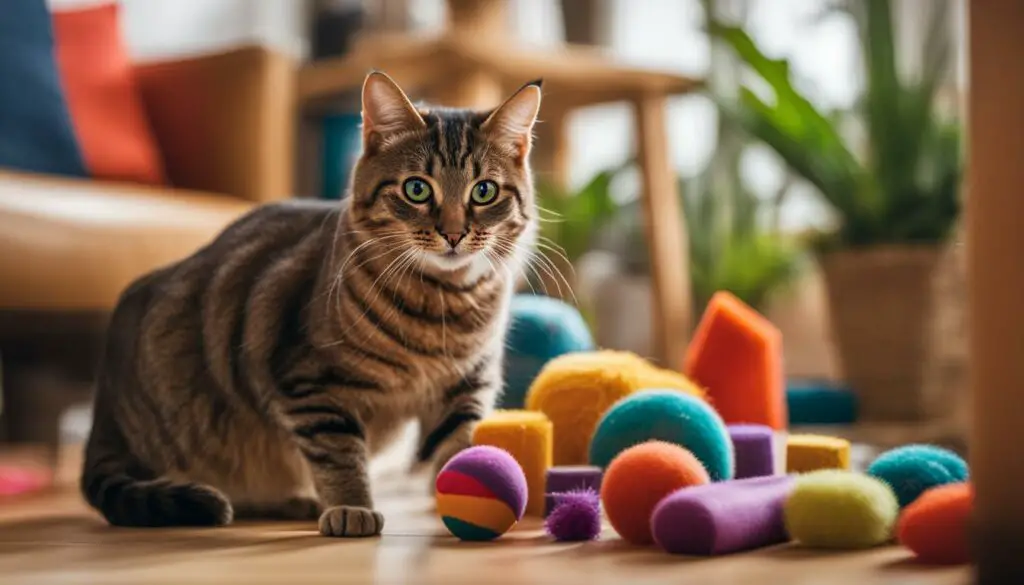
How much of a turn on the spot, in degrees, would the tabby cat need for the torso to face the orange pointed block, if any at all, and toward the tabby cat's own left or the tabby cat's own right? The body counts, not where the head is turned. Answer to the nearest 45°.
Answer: approximately 90° to the tabby cat's own left

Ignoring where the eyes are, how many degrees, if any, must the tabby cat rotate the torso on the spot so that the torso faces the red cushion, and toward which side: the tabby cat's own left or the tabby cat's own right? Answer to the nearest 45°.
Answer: approximately 135° to the tabby cat's own left

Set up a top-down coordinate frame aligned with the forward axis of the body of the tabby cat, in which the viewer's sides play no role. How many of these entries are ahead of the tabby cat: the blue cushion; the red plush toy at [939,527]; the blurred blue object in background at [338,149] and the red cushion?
1

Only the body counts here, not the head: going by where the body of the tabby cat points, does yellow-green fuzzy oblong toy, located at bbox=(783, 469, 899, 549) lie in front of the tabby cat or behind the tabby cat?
in front

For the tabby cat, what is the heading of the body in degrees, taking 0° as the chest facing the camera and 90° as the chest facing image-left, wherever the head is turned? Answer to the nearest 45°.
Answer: approximately 315°

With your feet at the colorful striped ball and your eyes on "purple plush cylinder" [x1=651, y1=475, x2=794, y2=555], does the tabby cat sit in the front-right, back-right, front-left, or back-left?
back-left

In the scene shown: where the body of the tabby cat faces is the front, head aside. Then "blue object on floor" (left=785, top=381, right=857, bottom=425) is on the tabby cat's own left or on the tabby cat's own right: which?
on the tabby cat's own left

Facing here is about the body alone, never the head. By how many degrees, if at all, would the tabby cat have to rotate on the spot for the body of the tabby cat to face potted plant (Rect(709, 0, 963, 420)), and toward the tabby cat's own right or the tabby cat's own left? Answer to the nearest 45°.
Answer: approximately 90° to the tabby cat's own left

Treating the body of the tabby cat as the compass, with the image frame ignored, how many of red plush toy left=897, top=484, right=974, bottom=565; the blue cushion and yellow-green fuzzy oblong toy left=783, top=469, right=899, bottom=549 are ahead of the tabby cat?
2

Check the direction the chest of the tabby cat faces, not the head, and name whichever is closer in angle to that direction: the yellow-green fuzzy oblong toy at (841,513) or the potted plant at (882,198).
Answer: the yellow-green fuzzy oblong toy

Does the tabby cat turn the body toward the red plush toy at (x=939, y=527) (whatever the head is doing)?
yes

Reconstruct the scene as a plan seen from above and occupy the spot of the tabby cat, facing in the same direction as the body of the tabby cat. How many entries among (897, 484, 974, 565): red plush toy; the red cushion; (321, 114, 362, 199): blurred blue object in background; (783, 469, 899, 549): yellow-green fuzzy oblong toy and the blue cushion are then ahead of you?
2

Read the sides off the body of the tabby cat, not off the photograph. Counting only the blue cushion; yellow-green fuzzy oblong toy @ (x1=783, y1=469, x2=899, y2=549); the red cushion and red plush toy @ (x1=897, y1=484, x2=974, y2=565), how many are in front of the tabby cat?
2

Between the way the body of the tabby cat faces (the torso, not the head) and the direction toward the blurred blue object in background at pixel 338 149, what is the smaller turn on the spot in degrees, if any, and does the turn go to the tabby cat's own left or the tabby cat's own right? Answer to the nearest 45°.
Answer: approximately 135° to the tabby cat's own left
